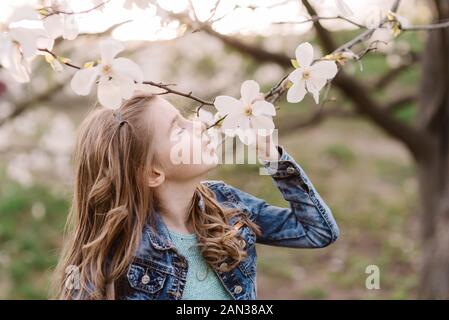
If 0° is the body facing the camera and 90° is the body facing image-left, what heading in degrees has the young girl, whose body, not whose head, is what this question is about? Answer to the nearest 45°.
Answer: approximately 315°

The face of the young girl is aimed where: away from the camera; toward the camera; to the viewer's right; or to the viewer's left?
to the viewer's right

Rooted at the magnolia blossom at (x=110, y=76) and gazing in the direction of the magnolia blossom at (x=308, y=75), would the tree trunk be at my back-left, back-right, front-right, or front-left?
front-left
